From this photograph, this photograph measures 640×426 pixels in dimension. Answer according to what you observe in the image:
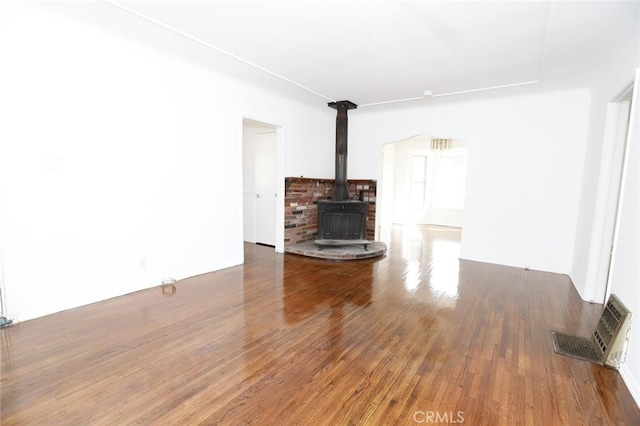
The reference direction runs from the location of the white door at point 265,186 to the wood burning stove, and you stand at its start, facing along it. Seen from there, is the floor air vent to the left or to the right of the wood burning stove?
right

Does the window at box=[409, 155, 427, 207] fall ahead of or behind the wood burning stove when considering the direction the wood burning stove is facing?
behind

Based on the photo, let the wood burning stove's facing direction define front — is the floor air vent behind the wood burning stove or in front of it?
in front

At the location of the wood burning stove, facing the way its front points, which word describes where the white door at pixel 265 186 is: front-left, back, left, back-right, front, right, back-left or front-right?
right

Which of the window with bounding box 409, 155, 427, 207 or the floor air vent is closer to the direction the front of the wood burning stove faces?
the floor air vent

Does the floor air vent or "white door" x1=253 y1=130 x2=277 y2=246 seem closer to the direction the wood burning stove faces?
the floor air vent

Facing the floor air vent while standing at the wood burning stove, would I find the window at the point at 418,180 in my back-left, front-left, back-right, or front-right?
back-left

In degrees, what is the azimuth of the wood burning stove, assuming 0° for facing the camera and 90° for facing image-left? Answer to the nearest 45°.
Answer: approximately 0°
